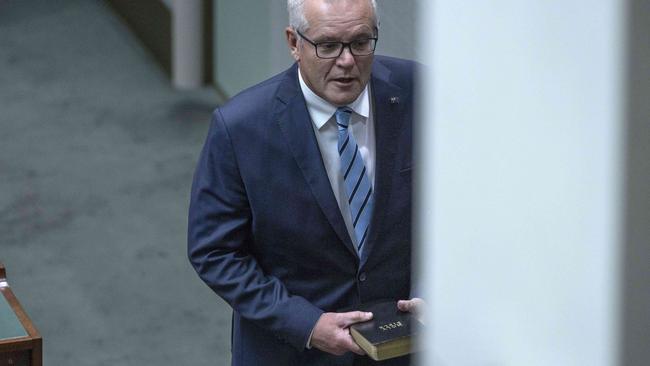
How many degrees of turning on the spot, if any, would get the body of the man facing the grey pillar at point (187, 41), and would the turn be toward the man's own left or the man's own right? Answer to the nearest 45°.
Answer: approximately 135° to the man's own left

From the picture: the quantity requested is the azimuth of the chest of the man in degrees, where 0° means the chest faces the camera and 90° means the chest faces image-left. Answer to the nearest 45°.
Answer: approximately 315°

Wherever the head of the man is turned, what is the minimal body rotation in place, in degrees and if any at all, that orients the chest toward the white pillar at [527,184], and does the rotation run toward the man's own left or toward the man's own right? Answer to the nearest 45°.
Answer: approximately 45° to the man's own right
